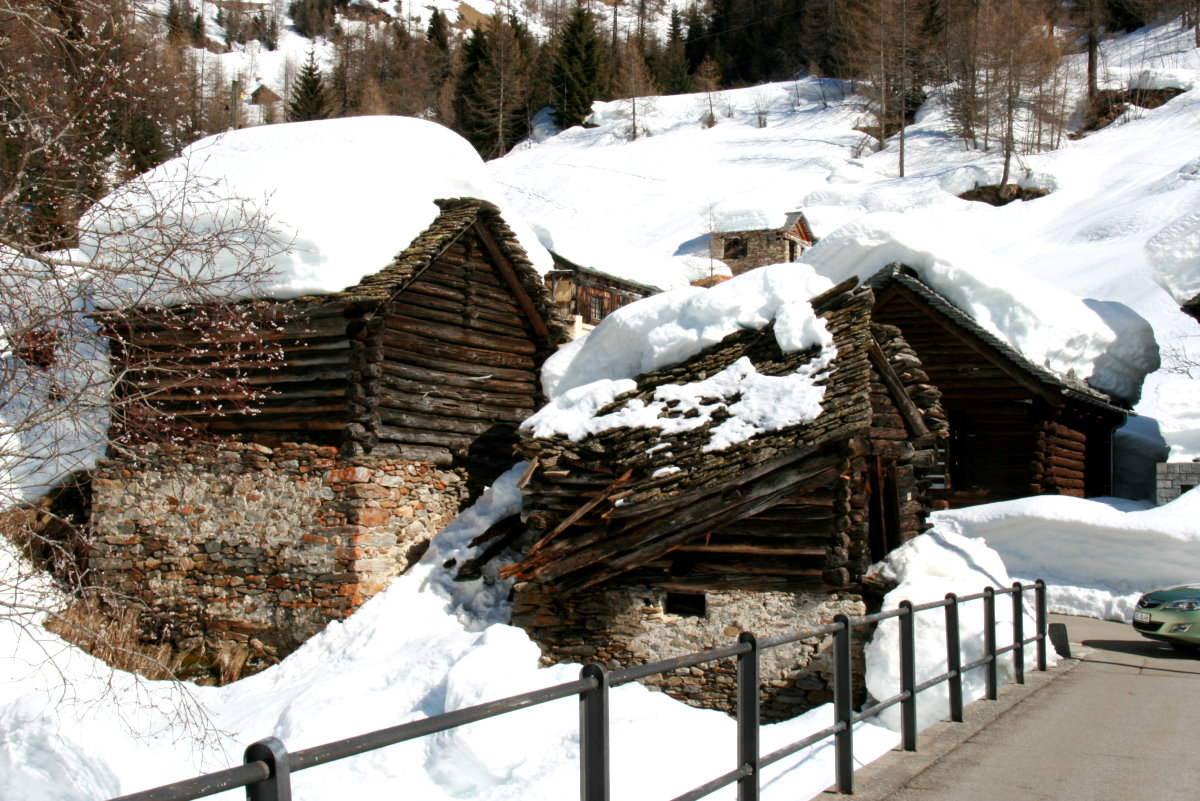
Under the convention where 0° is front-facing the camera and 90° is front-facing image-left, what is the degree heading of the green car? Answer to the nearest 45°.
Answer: approximately 45°

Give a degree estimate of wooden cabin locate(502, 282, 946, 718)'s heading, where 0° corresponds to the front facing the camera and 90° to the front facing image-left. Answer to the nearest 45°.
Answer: approximately 315°

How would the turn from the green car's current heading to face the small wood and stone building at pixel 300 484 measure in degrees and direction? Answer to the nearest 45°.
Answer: approximately 45° to its right

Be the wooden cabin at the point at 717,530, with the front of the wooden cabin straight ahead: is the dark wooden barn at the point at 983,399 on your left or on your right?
on your left

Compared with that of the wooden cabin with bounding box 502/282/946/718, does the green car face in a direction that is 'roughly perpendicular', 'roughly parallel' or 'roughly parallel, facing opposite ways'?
roughly perpendicular

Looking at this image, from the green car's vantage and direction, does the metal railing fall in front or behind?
in front

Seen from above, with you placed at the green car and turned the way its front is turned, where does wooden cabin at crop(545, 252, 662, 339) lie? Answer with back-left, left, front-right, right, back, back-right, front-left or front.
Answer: right

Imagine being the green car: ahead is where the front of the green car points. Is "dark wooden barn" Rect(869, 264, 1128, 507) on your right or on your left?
on your right
